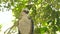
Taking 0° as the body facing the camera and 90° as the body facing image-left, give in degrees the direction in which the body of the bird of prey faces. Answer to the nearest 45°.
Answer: approximately 0°
